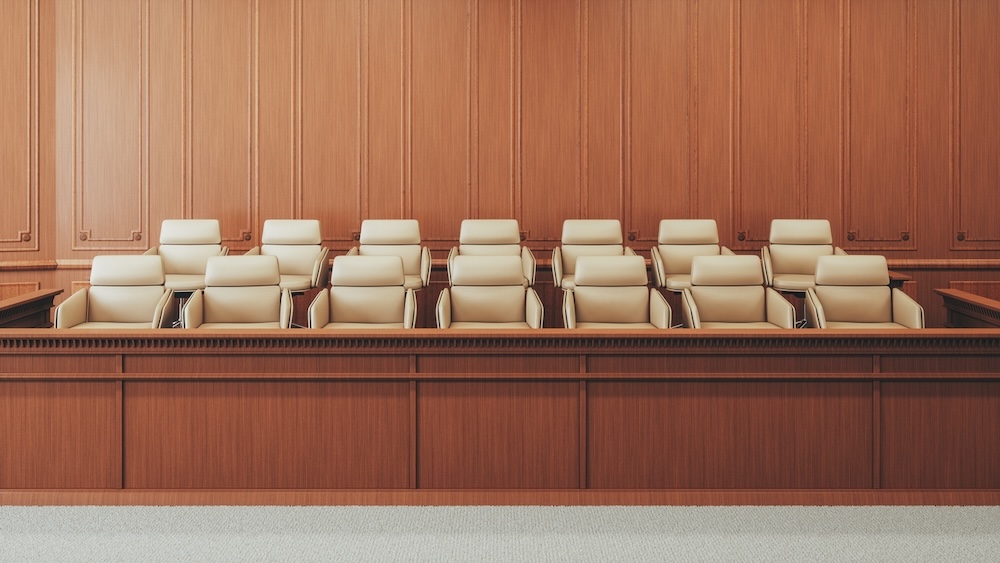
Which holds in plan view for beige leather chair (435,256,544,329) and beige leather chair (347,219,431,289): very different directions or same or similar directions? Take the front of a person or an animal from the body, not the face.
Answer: same or similar directions

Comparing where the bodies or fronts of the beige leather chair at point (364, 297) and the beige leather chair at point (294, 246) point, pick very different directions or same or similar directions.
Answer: same or similar directions

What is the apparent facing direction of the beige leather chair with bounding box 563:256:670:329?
toward the camera

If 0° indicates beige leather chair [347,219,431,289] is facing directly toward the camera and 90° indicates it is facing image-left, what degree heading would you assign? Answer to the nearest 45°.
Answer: approximately 0°

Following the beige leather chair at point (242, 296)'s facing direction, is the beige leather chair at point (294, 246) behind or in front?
behind

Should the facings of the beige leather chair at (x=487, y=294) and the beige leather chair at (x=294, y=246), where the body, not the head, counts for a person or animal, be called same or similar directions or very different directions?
same or similar directions

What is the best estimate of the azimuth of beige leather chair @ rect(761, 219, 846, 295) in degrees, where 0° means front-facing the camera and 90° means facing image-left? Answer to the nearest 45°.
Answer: approximately 0°

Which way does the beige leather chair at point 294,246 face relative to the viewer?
toward the camera
